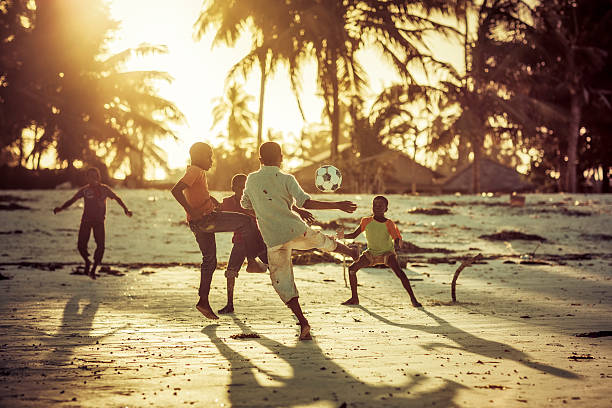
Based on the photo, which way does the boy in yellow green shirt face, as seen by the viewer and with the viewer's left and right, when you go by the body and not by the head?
facing the viewer

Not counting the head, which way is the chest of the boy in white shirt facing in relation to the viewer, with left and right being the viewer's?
facing away from the viewer

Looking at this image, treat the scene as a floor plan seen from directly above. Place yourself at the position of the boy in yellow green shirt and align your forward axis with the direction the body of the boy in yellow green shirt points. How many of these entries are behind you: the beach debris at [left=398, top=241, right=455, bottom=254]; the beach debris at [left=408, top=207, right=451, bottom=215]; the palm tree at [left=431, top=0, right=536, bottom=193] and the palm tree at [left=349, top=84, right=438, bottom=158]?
4

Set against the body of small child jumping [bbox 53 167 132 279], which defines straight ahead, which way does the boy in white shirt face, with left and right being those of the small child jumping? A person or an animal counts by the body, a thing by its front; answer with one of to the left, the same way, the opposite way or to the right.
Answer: the opposite way

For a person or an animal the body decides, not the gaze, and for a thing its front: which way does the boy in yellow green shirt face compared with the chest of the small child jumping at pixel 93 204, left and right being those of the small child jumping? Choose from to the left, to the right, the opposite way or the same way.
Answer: the same way

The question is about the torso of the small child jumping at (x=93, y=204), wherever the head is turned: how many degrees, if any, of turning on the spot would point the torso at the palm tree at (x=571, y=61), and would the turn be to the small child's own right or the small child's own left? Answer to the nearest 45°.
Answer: approximately 135° to the small child's own left

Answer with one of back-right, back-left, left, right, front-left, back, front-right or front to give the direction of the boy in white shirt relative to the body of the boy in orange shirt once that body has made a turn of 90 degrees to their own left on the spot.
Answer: back-right

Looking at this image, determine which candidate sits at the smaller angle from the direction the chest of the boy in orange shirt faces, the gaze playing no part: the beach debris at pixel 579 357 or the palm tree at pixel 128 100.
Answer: the beach debris

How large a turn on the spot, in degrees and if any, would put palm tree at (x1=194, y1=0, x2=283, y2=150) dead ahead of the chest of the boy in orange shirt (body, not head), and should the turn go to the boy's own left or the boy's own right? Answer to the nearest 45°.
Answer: approximately 90° to the boy's own left

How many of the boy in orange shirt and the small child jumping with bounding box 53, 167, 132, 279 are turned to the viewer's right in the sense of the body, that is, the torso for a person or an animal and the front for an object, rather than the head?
1

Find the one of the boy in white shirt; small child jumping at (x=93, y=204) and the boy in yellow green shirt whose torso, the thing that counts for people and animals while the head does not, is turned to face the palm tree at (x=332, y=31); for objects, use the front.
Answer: the boy in white shirt

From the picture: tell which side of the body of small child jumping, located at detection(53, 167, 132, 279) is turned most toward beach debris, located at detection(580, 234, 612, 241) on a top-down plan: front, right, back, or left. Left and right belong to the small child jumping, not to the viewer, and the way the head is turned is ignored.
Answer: left

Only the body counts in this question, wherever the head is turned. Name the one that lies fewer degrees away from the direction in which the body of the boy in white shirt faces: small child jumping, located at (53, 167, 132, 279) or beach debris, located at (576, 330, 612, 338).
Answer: the small child jumping

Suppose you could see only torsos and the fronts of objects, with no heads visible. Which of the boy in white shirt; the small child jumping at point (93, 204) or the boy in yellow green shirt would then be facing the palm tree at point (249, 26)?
the boy in white shirt

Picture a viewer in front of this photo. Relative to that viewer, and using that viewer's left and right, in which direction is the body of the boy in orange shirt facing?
facing to the right of the viewer

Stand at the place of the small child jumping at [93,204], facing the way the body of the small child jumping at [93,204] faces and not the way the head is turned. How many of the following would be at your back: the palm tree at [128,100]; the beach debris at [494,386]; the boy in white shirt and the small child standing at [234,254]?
1

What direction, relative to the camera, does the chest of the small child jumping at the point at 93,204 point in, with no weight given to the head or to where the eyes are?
toward the camera

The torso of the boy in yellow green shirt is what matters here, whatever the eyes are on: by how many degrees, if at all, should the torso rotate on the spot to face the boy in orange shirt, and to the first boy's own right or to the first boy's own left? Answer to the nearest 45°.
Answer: approximately 45° to the first boy's own right

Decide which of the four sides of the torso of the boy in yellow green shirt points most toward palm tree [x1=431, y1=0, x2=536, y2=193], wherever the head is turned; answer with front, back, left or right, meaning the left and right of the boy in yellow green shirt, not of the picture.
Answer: back

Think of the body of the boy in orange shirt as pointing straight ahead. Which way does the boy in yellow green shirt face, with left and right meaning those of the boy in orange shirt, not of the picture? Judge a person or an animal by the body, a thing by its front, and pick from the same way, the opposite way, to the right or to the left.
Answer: to the right
